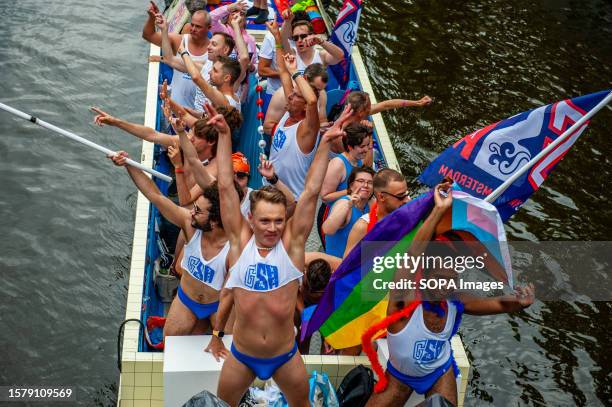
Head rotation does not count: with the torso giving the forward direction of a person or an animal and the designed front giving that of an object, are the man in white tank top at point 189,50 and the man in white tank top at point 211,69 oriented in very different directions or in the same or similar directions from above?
same or similar directions

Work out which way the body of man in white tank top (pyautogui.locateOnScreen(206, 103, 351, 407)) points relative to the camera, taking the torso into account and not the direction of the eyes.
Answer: toward the camera

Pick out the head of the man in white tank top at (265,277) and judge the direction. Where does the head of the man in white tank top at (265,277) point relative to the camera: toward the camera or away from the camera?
toward the camera

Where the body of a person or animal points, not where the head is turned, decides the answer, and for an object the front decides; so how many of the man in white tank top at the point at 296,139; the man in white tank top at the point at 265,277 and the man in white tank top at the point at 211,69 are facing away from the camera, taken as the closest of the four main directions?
0

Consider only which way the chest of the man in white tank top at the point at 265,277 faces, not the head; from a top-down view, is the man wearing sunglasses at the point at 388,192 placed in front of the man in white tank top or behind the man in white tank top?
behind

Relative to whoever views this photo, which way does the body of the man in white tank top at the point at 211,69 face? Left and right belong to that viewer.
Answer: facing the viewer and to the left of the viewer

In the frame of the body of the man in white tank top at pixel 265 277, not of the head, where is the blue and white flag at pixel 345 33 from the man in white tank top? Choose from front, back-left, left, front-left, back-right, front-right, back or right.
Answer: back

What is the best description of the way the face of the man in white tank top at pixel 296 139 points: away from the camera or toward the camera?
toward the camera

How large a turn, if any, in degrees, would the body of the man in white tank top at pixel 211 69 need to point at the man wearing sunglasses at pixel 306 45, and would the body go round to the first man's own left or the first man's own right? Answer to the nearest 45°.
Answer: approximately 180°

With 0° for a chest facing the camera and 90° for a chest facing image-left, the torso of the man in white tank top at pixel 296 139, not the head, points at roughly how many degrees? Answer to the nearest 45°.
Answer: approximately 45°

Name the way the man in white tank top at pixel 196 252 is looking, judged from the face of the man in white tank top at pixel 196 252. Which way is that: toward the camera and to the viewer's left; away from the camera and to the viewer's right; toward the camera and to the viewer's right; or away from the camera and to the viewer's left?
toward the camera and to the viewer's left

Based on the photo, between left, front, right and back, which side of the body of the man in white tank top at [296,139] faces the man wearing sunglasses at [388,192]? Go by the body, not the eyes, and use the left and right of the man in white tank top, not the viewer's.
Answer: left
